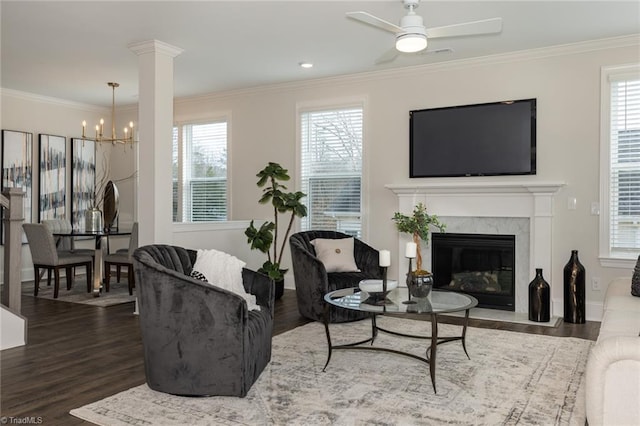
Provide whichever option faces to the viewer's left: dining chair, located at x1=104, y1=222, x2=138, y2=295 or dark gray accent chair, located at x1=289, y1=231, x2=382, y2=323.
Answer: the dining chair

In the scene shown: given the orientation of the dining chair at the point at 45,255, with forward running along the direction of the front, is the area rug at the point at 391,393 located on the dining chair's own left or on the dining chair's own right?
on the dining chair's own right

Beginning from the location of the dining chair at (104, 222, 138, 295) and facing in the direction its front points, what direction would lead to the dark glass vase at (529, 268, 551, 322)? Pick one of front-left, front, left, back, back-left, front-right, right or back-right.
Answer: back-left

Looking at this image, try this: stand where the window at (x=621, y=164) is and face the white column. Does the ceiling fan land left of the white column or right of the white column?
left

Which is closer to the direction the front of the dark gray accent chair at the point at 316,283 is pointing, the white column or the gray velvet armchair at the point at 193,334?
the gray velvet armchair

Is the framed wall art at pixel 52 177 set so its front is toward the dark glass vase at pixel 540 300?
yes

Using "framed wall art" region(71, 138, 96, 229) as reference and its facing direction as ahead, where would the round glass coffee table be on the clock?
The round glass coffee table is roughly at 1 o'clock from the framed wall art.

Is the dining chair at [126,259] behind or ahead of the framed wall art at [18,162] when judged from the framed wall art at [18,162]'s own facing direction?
ahead

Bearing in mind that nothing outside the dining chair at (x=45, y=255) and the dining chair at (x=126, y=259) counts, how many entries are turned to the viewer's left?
1

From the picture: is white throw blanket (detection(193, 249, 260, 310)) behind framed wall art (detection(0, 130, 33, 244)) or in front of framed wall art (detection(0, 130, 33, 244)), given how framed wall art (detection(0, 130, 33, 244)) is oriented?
in front

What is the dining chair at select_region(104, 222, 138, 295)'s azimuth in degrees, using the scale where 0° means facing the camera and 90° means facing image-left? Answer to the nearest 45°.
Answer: approximately 90°

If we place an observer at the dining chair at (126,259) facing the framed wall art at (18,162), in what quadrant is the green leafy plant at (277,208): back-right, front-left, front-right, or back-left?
back-right

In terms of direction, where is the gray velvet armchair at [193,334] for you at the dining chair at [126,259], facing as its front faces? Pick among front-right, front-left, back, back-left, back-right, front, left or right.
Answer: left

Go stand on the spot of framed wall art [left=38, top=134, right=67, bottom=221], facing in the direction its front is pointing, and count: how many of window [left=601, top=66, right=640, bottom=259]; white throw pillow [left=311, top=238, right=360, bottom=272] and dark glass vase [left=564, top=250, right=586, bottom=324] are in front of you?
3
